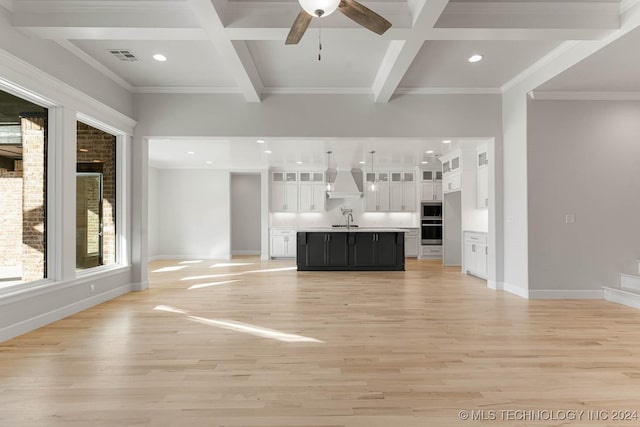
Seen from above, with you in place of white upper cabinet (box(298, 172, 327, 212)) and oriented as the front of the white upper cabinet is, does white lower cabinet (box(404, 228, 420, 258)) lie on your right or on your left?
on your left

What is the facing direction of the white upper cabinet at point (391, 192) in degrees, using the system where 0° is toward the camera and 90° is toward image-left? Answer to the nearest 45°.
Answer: approximately 0°

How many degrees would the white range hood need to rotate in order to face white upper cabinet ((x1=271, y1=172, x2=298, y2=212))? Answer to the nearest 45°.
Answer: approximately 135° to its right

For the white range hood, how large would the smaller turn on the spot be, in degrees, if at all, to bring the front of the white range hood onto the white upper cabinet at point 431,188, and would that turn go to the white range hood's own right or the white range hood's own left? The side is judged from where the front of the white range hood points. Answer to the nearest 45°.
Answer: approximately 90° to the white range hood's own left

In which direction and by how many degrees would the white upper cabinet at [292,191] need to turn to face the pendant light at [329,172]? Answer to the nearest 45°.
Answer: approximately 45° to its left

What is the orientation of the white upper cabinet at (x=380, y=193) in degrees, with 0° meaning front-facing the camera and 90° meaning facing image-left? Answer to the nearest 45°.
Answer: approximately 0°

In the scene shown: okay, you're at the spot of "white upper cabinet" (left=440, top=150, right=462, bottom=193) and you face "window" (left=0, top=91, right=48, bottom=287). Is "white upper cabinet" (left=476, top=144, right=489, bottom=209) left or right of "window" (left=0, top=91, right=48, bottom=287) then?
left

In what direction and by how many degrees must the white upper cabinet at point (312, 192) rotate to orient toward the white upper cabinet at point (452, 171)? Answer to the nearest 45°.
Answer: approximately 45° to its left
